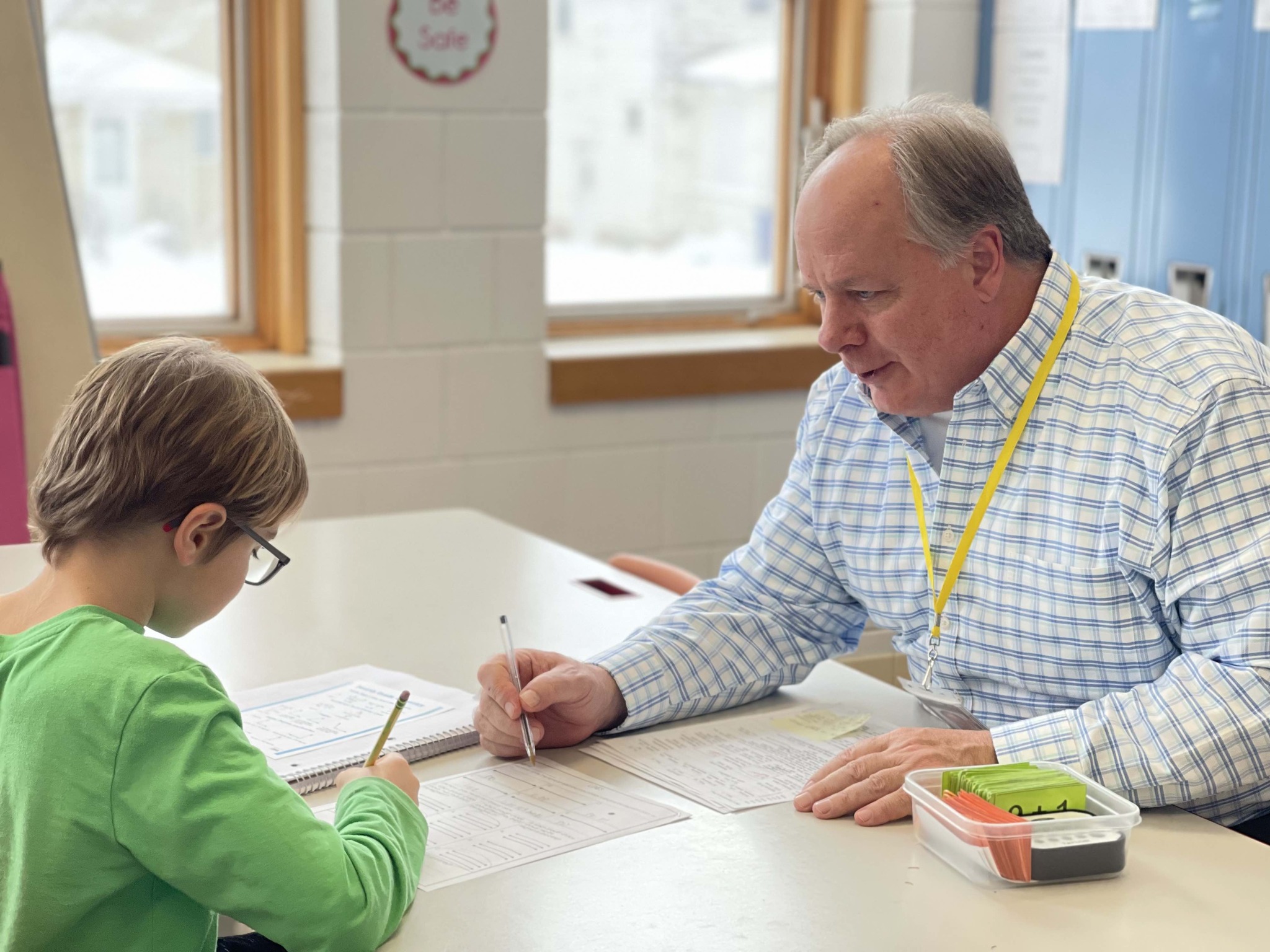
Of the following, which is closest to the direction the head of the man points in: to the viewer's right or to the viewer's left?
to the viewer's left

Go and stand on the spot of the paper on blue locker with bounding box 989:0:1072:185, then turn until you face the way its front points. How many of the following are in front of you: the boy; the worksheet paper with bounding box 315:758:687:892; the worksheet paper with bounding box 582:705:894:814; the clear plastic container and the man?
5

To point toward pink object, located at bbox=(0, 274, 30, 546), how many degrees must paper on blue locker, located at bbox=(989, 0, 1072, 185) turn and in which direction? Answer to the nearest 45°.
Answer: approximately 45° to its right

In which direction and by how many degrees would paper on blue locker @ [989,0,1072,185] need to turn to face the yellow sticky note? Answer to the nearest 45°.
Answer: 0° — it already faces it

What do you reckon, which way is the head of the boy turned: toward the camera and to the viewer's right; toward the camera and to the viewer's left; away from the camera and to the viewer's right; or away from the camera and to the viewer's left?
away from the camera and to the viewer's right

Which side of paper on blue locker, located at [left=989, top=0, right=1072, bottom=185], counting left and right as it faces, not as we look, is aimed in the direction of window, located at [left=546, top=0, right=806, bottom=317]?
right

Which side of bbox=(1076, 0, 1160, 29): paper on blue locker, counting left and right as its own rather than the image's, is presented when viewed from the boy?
front

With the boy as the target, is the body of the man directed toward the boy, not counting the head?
yes

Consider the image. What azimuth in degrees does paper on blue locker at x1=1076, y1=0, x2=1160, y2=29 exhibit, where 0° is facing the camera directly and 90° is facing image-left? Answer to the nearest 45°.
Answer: approximately 0°

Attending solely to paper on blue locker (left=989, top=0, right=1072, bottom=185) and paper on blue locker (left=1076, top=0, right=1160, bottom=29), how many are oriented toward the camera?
2
